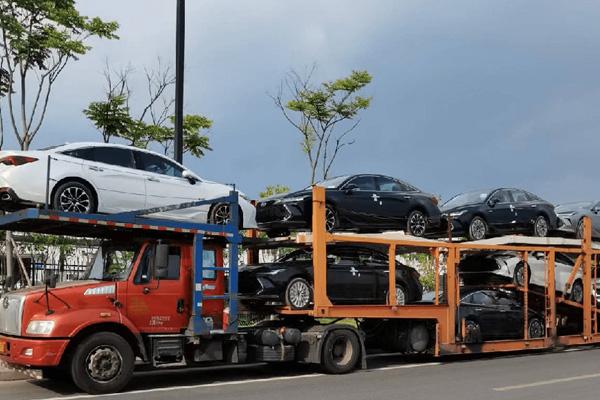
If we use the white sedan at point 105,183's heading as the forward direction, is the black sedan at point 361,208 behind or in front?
in front

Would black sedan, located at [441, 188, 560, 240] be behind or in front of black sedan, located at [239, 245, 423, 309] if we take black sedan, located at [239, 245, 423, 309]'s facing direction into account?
behind

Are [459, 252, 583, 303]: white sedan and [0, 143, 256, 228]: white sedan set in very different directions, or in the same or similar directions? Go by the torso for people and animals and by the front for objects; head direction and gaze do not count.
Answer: very different directions

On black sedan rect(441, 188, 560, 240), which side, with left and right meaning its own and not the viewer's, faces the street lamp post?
front

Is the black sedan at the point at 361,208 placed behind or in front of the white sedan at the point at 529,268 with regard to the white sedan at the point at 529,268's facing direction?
in front

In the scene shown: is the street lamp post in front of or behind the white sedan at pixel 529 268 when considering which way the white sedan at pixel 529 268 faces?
in front

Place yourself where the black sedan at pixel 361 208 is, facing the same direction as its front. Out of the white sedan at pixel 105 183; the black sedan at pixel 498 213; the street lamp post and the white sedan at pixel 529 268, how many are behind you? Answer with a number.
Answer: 2

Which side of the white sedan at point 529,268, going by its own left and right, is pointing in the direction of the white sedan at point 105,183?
front

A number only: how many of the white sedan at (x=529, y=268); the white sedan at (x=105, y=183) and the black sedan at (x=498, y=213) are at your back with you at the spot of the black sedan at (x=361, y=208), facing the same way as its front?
2

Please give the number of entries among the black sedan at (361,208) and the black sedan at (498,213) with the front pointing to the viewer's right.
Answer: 0

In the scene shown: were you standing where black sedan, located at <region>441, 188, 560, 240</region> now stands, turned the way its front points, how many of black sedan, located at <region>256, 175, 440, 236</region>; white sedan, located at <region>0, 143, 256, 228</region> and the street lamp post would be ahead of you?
3

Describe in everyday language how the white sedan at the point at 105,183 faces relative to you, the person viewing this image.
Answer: facing away from the viewer and to the right of the viewer

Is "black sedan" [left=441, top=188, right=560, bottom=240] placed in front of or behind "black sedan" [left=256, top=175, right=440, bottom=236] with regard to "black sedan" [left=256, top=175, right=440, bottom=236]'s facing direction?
behind
